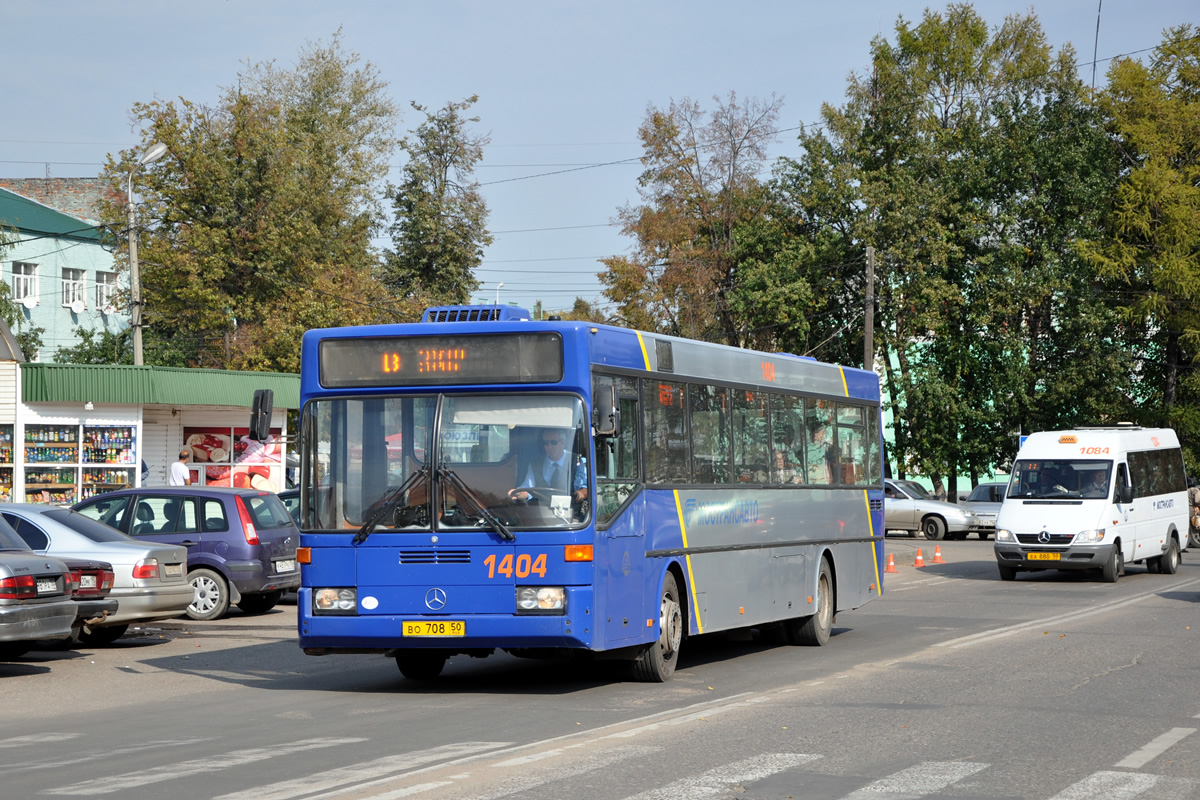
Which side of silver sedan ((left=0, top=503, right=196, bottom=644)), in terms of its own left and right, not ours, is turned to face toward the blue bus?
back

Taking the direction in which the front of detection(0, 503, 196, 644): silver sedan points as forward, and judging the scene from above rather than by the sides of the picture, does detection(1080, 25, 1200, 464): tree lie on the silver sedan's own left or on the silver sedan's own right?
on the silver sedan's own right

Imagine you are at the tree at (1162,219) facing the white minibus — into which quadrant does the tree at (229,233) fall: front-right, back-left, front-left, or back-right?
front-right

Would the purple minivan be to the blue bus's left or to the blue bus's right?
on its right

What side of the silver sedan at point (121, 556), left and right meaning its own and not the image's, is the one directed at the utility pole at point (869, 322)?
right

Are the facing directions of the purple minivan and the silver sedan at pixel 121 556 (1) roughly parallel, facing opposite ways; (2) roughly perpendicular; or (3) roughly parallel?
roughly parallel

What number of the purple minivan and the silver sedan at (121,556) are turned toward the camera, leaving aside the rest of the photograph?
0

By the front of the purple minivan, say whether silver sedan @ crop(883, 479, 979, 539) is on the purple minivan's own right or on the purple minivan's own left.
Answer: on the purple minivan's own right

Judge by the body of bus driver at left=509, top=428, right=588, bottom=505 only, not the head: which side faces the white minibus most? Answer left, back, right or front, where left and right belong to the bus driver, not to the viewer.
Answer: back

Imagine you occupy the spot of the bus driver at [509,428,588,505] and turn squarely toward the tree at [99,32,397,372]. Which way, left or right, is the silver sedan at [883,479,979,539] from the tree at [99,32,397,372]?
right

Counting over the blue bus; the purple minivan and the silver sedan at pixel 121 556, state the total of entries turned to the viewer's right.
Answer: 0

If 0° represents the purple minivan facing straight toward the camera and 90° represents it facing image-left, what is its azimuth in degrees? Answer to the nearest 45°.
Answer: approximately 135°

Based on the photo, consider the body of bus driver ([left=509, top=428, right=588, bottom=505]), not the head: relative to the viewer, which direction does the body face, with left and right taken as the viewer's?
facing the viewer and to the left of the viewer

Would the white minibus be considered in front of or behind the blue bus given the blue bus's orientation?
behind

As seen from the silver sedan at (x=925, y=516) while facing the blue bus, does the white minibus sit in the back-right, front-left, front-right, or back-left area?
front-left

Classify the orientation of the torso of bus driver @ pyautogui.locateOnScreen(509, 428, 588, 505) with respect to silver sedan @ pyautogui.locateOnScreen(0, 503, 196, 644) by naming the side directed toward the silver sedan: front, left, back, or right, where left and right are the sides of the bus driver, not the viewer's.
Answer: right

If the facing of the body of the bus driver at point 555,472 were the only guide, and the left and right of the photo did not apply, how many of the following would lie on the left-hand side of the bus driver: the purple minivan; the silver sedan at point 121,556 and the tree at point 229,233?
0
